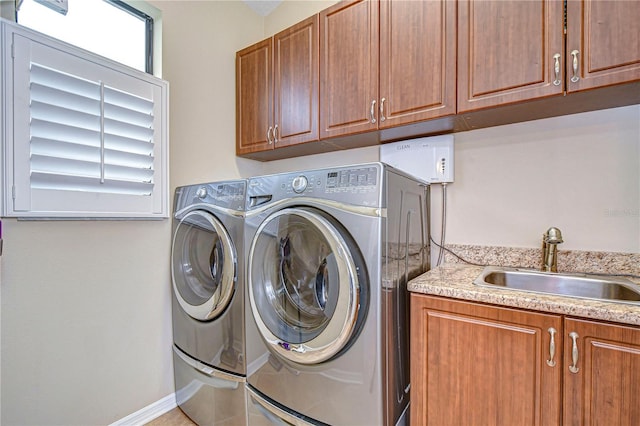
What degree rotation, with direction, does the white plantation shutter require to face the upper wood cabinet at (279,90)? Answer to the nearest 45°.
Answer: approximately 45° to its left

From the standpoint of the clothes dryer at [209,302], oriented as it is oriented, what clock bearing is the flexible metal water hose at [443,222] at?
The flexible metal water hose is roughly at 8 o'clock from the clothes dryer.

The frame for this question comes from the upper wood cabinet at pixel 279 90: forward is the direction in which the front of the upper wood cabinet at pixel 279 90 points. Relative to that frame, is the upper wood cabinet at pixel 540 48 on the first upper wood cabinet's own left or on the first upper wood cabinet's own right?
on the first upper wood cabinet's own left

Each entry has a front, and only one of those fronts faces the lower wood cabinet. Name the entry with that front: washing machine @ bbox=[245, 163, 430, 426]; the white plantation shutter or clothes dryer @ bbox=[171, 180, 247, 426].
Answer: the white plantation shutter

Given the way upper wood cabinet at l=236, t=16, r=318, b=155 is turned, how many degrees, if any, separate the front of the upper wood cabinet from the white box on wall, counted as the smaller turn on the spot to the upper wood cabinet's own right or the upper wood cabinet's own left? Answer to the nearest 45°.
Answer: approximately 90° to the upper wood cabinet's own left

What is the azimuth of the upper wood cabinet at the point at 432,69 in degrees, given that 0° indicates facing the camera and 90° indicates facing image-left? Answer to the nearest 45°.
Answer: approximately 45°

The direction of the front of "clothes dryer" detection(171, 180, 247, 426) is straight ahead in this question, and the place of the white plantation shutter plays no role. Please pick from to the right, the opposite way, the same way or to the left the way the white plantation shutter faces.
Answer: to the left

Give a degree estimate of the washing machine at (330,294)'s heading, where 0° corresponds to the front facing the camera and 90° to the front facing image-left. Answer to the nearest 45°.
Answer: approximately 45°

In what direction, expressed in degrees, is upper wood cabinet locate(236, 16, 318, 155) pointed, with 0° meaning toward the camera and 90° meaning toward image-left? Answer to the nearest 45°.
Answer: approximately 45°

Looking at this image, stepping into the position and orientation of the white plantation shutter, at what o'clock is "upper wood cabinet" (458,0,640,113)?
The upper wood cabinet is roughly at 12 o'clock from the white plantation shutter.
